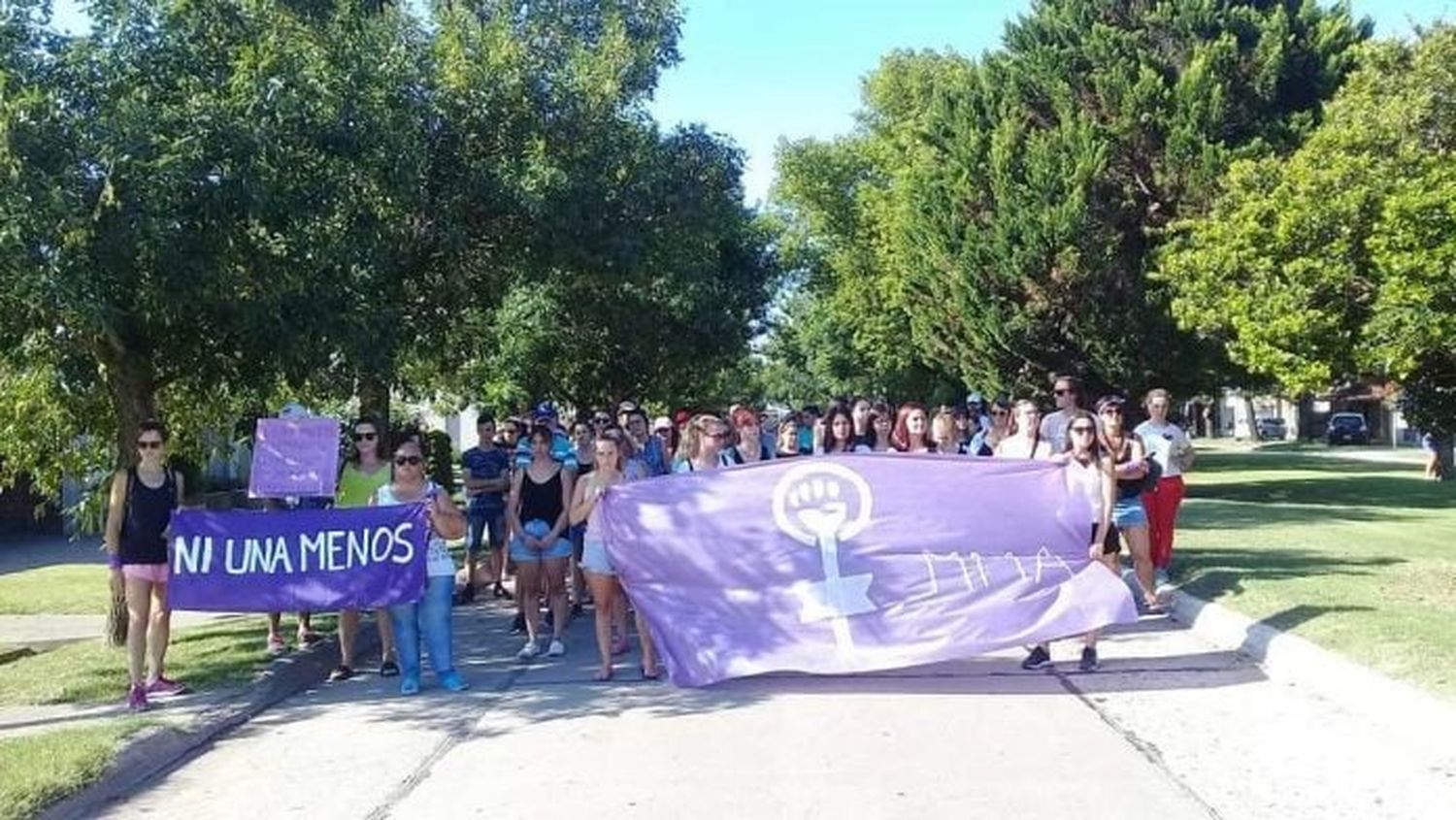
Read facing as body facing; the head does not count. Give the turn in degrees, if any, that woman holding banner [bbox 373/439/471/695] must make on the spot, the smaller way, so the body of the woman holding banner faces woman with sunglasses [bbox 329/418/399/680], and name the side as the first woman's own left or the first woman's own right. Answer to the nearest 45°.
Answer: approximately 135° to the first woman's own right

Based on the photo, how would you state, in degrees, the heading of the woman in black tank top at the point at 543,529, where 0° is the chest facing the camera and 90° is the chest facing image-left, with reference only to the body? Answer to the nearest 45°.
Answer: approximately 0°

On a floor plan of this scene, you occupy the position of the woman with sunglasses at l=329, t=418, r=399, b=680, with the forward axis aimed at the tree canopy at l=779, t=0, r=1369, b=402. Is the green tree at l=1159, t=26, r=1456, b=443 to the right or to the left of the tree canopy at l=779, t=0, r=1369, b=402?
right

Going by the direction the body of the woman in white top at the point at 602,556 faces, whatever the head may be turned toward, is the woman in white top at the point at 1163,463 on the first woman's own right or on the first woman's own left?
on the first woman's own left

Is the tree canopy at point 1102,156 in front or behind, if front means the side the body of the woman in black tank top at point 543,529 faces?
behind
